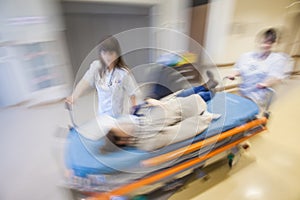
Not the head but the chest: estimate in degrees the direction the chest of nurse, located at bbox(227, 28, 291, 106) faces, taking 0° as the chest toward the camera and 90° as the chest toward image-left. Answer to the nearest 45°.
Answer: approximately 45°

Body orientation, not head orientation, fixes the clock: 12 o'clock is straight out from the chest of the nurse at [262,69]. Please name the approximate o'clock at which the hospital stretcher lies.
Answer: The hospital stretcher is roughly at 11 o'clock from the nurse.

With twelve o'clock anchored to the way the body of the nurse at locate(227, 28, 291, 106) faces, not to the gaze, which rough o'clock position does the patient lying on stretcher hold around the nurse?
The patient lying on stretcher is roughly at 11 o'clock from the nurse.

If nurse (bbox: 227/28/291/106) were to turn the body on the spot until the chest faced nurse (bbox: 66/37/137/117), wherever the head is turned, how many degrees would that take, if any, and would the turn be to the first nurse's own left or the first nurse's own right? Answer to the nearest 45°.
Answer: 0° — they already face them
